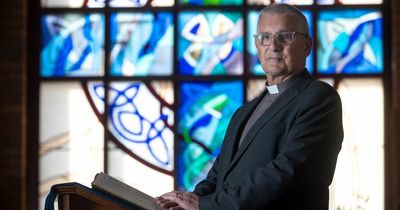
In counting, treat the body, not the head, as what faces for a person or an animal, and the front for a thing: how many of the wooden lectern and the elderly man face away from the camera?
0

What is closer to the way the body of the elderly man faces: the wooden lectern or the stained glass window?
the wooden lectern

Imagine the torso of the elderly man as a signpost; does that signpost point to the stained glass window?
no

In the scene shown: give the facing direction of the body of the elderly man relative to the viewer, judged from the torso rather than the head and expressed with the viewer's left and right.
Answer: facing the viewer and to the left of the viewer

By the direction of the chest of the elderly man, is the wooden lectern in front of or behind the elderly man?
in front
